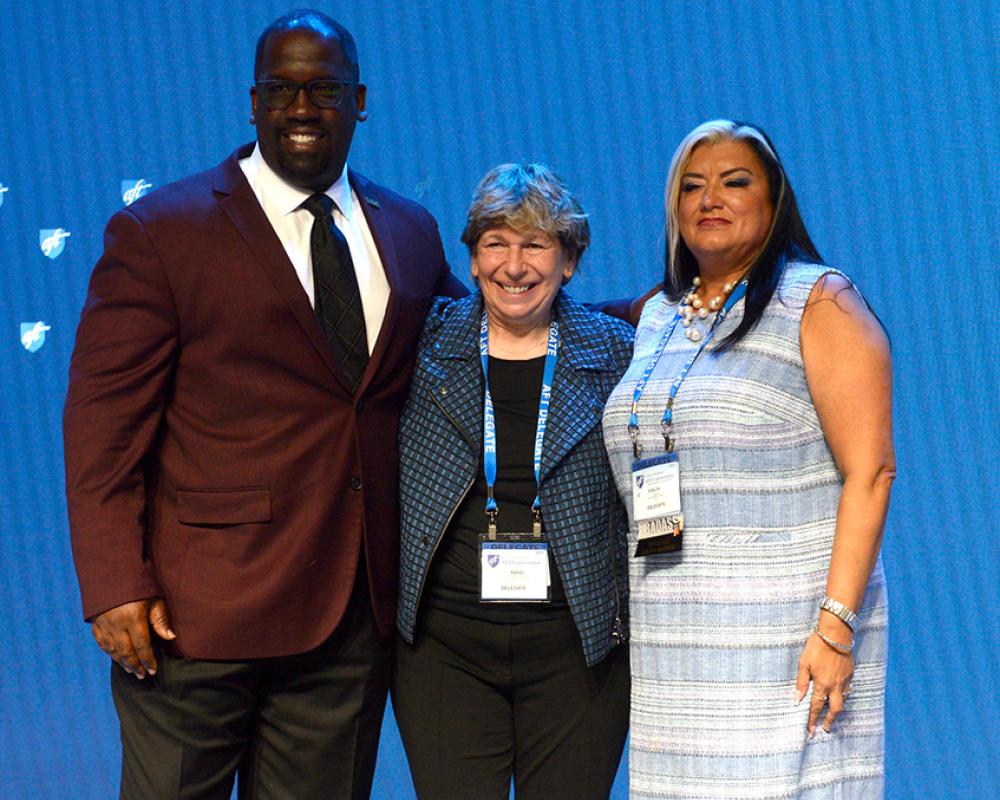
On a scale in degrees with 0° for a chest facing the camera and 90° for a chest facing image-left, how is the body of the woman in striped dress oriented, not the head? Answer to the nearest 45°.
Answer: approximately 45°

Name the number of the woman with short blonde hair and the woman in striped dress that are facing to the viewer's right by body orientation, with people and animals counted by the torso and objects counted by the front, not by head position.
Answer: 0

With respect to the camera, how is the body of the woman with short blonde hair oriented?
toward the camera

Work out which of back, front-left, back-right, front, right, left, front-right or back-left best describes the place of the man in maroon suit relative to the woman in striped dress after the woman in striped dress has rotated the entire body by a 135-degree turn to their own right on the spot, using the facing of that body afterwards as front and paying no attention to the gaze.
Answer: left

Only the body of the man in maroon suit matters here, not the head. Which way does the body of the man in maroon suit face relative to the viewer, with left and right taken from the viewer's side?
facing the viewer and to the right of the viewer
